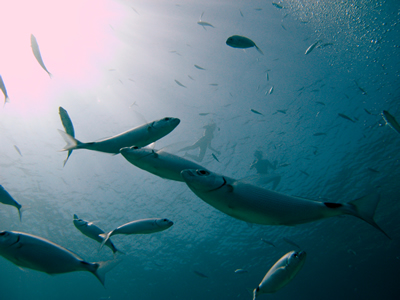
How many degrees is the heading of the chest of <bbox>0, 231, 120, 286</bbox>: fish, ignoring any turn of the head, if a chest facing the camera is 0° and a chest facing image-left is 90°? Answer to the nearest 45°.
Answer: approximately 90°

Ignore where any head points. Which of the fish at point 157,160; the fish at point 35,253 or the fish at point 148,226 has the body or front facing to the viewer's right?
the fish at point 148,226

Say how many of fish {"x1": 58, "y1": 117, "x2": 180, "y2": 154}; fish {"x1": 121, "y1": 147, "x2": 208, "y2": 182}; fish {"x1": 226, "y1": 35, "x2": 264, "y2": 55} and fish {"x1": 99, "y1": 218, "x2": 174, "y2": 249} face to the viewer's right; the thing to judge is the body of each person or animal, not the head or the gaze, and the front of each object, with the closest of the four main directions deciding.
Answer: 2

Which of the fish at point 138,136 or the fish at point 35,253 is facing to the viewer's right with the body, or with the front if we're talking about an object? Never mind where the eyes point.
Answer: the fish at point 138,136

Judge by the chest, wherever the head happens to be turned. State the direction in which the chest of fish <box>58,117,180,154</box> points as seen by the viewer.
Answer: to the viewer's right

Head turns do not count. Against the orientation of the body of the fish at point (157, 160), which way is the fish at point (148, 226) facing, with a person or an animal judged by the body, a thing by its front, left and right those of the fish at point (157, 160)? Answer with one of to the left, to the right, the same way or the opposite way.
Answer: the opposite way

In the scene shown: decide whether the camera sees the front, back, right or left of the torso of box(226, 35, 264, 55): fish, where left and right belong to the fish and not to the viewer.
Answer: left

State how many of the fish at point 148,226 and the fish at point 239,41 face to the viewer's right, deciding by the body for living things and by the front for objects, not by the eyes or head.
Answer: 1

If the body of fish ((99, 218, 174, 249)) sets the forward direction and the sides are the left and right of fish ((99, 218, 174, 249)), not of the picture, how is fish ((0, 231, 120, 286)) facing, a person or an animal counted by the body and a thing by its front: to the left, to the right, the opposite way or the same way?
the opposite way

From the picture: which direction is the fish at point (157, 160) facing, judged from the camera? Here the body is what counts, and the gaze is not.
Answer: to the viewer's left

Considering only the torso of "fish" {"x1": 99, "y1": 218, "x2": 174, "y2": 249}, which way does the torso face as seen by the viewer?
to the viewer's right

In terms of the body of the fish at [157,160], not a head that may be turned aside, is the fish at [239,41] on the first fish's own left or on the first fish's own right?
on the first fish's own right
